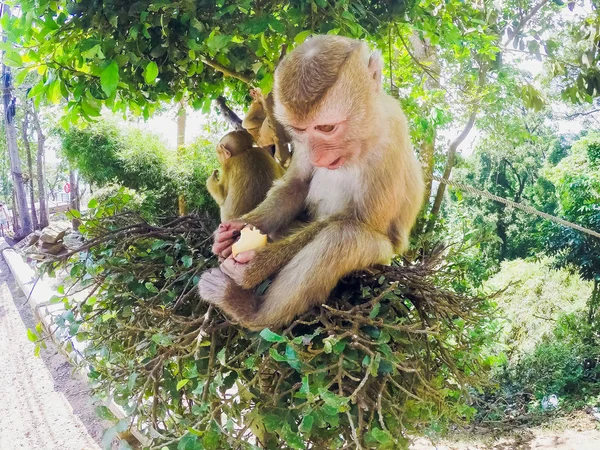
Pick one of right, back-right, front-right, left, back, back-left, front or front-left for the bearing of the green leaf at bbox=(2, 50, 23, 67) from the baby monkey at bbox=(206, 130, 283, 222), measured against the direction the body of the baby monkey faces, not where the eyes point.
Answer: left

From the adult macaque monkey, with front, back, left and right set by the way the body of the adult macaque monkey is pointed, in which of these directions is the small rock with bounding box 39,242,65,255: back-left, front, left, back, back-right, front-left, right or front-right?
right

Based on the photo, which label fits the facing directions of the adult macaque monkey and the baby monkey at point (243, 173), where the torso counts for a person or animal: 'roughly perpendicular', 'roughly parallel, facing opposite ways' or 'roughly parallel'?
roughly perpendicular

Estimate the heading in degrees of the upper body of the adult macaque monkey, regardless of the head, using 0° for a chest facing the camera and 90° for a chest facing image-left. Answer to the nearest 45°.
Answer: approximately 45°

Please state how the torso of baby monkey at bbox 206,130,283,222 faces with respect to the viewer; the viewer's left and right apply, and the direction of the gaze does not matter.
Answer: facing away from the viewer and to the left of the viewer

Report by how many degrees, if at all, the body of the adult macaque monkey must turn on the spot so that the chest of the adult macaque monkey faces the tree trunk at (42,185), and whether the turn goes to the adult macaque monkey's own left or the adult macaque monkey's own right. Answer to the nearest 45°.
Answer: approximately 90° to the adult macaque monkey's own right

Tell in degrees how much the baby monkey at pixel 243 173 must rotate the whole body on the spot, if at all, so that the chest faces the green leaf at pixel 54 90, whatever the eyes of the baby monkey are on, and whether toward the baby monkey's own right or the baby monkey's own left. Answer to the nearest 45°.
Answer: approximately 90° to the baby monkey's own left
